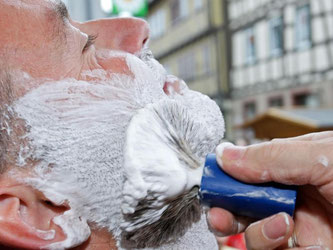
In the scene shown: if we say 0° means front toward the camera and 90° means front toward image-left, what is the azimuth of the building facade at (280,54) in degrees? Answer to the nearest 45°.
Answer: approximately 45°

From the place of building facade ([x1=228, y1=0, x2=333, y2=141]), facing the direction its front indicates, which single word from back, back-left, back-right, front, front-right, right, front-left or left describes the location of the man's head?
front-left
